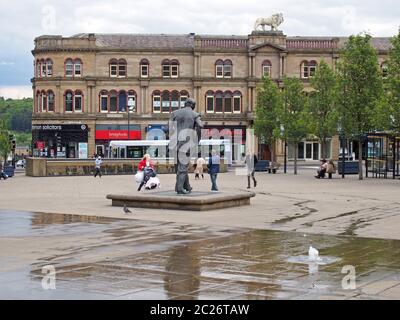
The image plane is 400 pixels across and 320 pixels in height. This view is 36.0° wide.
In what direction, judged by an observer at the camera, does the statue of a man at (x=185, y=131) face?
facing away from the viewer and to the right of the viewer

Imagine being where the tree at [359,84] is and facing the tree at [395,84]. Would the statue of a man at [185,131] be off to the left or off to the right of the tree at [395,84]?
right
